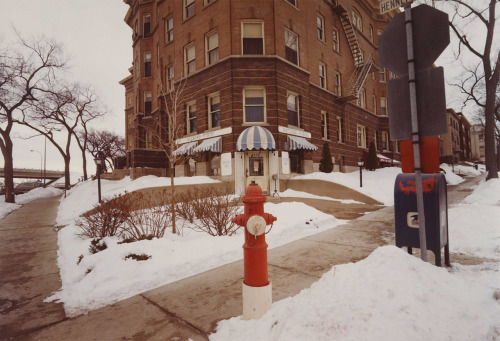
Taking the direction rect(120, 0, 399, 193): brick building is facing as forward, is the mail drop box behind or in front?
in front

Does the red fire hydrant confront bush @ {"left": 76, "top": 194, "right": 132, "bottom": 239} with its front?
no

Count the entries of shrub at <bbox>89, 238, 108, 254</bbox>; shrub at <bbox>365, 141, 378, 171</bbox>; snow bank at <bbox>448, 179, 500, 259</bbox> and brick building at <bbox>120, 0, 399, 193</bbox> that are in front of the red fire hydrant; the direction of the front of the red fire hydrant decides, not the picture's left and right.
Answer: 0

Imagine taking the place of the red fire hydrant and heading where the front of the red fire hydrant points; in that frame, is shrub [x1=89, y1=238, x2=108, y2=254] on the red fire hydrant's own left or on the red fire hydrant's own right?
on the red fire hydrant's own right

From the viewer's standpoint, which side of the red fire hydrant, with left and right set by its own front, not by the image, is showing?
front

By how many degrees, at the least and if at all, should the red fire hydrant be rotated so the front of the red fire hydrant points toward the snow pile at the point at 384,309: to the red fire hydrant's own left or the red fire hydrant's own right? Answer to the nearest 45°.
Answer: approximately 90° to the red fire hydrant's own left

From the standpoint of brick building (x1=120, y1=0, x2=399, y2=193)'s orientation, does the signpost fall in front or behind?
in front

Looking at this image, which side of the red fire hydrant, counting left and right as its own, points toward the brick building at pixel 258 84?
back

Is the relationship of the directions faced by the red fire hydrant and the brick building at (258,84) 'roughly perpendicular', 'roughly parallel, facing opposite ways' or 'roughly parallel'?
roughly parallel

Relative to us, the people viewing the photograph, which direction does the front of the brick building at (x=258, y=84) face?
facing the viewer

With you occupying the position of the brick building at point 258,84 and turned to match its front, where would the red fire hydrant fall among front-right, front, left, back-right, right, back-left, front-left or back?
front

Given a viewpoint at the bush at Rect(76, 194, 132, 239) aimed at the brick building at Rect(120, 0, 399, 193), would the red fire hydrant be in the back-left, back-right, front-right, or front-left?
back-right

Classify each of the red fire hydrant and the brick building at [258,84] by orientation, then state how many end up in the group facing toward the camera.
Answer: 2
